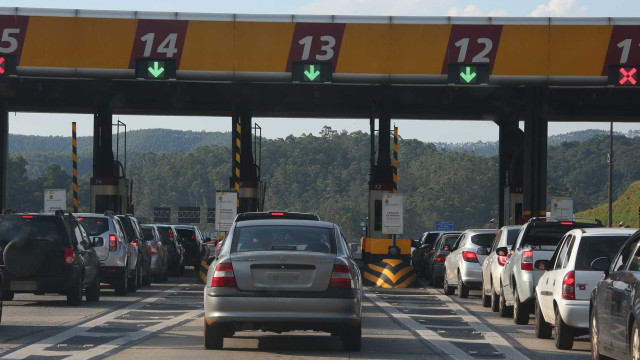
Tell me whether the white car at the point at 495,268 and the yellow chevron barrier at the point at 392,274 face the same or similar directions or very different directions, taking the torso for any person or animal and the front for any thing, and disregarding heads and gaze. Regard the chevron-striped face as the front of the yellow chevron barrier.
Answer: very different directions

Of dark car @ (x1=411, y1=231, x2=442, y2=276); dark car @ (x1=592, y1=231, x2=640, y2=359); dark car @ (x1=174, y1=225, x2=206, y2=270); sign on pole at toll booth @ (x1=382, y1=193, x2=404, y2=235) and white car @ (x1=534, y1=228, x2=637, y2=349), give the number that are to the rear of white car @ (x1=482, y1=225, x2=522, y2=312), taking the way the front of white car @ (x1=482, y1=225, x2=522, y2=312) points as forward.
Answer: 2

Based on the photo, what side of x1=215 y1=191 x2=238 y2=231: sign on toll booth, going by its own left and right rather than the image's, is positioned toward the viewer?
front

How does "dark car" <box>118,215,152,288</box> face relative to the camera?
away from the camera

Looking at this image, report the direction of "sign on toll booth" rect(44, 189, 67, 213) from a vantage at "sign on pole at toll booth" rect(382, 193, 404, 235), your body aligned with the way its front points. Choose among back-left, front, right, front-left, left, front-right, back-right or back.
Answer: right

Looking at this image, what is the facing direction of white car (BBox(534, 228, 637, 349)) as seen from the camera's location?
facing away from the viewer

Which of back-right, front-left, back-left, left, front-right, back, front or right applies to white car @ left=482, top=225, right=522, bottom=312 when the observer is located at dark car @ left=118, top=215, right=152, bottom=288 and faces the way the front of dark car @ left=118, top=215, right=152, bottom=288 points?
back-right

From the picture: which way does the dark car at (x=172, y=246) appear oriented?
away from the camera

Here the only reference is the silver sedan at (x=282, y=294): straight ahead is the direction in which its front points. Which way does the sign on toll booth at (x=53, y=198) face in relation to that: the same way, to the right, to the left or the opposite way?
the opposite way

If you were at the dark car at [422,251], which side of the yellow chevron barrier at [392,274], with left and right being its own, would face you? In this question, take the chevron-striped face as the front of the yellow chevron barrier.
back

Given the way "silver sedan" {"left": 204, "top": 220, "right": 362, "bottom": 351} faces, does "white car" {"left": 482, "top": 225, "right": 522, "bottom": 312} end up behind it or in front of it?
in front

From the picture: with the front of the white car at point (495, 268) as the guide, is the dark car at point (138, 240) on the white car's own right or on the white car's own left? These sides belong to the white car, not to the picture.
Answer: on the white car's own left

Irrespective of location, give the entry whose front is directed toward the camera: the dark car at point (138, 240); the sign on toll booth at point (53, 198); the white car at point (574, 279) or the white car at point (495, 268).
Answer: the sign on toll booth

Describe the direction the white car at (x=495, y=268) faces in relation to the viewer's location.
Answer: facing away from the viewer
